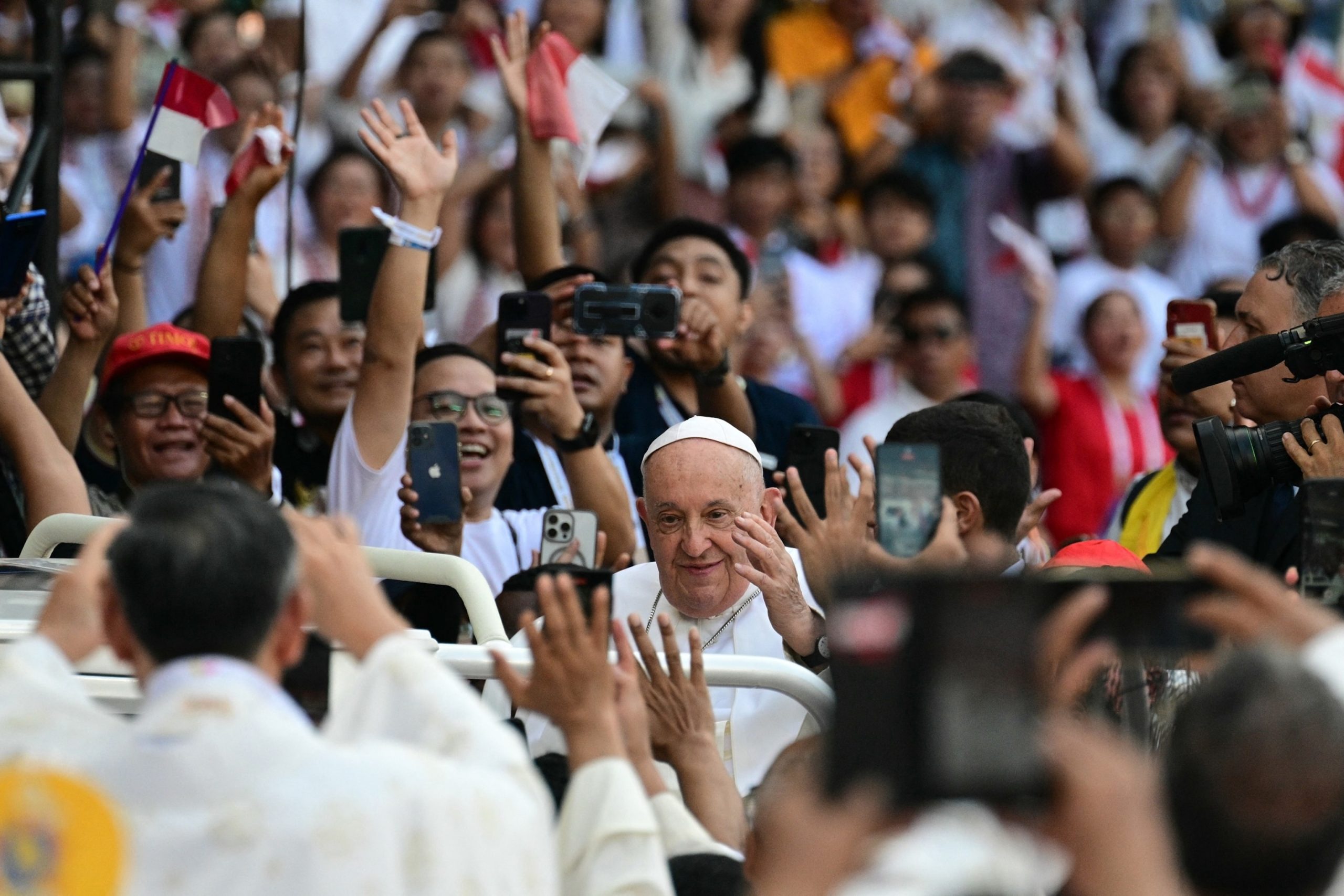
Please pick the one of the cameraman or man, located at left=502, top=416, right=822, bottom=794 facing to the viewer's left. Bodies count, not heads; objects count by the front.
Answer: the cameraman

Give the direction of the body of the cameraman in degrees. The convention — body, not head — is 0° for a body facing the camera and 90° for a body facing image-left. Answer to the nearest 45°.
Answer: approximately 90°

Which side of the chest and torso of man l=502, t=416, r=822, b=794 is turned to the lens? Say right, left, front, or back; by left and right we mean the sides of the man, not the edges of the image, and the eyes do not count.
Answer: front

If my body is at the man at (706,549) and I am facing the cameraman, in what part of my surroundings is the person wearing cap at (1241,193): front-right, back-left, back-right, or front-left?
front-left

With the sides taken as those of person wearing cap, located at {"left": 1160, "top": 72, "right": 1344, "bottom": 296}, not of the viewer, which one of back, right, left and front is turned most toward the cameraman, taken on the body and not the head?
front

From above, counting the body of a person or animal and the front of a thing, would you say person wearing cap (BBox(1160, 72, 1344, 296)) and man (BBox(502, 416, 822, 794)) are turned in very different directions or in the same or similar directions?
same or similar directions

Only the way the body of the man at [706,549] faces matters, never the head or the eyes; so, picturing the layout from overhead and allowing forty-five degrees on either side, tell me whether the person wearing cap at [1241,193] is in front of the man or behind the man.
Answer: behind

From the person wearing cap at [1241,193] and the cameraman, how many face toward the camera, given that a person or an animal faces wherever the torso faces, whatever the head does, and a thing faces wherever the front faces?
1

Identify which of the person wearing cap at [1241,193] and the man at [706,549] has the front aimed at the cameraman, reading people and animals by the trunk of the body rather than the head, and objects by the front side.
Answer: the person wearing cap

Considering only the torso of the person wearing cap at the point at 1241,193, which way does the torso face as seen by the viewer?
toward the camera

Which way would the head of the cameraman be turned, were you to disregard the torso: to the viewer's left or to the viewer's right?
to the viewer's left

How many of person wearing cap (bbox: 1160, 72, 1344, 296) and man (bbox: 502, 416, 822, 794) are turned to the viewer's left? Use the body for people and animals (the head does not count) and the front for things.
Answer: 0

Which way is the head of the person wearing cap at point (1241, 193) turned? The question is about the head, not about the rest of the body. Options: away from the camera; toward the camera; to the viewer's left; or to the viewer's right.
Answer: toward the camera

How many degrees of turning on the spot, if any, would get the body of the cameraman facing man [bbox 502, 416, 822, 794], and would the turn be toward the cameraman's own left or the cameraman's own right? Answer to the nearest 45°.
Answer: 0° — they already face them

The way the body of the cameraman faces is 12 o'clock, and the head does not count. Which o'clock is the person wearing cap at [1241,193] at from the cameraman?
The person wearing cap is roughly at 3 o'clock from the cameraman.
